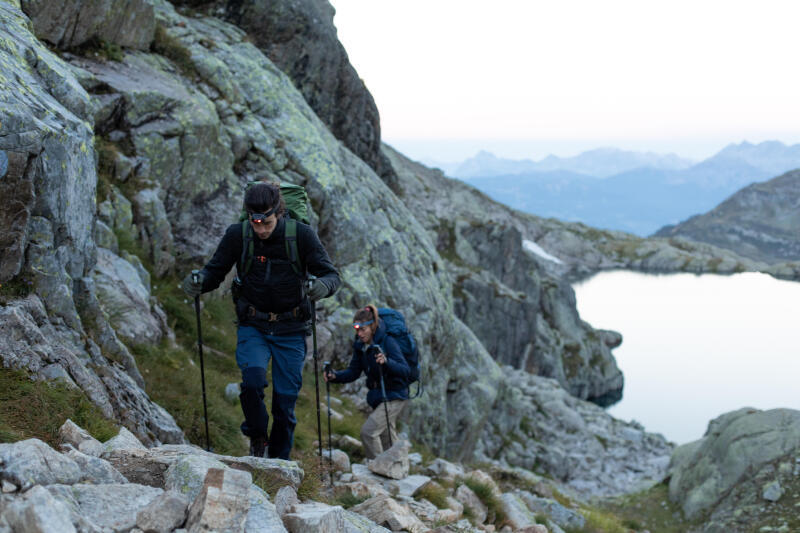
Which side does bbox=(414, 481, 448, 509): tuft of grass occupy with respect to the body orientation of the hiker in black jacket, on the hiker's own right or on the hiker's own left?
on the hiker's own left

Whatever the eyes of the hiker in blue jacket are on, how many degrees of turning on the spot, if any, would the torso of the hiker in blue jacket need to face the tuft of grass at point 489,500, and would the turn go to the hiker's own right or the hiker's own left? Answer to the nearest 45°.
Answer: approximately 135° to the hiker's own left

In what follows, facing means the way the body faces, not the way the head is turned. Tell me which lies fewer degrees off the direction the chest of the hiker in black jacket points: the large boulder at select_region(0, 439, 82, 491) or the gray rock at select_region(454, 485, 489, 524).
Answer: the large boulder

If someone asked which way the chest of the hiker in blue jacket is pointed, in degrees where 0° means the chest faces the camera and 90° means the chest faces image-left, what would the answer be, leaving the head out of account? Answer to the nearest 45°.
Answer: approximately 45°

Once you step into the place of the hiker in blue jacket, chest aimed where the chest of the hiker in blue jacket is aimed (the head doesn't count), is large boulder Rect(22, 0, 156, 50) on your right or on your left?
on your right

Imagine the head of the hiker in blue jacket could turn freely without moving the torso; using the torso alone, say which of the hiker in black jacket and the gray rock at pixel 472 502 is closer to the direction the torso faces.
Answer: the hiker in black jacket

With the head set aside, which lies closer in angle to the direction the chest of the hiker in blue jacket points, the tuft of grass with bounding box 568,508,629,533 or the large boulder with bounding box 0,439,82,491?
the large boulder

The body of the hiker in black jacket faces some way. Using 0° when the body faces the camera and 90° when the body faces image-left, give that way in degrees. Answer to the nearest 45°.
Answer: approximately 0°
